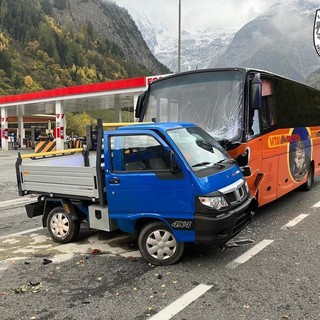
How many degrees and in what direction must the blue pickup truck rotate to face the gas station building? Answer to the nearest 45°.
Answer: approximately 135° to its left

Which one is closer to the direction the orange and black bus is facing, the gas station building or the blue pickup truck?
the blue pickup truck

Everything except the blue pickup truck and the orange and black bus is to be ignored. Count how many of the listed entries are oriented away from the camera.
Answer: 0

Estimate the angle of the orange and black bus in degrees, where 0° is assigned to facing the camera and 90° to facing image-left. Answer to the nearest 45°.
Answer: approximately 45°

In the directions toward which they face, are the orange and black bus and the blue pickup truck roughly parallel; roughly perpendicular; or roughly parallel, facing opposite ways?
roughly perpendicular

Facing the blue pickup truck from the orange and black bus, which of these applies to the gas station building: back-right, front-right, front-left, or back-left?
back-right

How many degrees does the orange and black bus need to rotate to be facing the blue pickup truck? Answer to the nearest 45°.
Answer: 0° — it already faces it

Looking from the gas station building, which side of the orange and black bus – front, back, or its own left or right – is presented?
right
